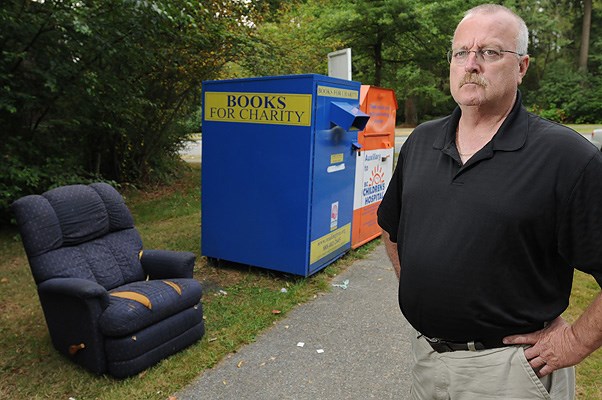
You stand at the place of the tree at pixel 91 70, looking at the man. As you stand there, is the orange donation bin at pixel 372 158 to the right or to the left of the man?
left

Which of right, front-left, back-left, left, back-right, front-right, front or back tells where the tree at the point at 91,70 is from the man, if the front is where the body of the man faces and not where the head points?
right

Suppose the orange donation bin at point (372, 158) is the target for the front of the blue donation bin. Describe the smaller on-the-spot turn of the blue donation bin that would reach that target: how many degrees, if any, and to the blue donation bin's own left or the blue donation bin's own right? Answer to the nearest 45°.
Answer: approximately 90° to the blue donation bin's own left

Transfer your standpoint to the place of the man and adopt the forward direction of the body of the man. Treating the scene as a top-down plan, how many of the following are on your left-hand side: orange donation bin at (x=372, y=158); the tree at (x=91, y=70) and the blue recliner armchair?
0

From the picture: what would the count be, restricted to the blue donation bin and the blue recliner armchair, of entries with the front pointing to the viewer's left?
0

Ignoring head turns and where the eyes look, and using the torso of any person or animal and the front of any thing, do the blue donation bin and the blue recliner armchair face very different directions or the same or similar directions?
same or similar directions

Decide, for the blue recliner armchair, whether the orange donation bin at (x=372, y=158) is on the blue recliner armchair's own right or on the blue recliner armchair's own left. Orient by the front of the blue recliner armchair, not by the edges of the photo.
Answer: on the blue recliner armchair's own left

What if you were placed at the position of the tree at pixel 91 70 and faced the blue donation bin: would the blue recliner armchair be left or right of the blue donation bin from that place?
right

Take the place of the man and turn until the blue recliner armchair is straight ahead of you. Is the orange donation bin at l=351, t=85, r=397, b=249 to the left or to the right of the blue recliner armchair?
right

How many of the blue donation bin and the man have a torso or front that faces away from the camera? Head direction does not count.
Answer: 0

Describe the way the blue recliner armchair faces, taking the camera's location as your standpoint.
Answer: facing the viewer and to the right of the viewer

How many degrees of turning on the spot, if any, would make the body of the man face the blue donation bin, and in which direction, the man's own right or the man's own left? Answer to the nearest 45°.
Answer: approximately 90° to the man's own right

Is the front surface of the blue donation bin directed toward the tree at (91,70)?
no

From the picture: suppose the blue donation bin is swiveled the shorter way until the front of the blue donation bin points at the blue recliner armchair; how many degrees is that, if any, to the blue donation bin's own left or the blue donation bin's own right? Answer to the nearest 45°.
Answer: approximately 90° to the blue donation bin's own right

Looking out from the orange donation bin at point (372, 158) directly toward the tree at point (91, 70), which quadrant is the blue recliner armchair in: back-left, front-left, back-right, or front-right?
front-left

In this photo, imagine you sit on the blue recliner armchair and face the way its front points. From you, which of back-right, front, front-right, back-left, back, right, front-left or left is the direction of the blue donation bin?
left

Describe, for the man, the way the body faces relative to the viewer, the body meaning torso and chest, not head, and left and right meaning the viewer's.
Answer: facing the viewer and to the left of the viewer
